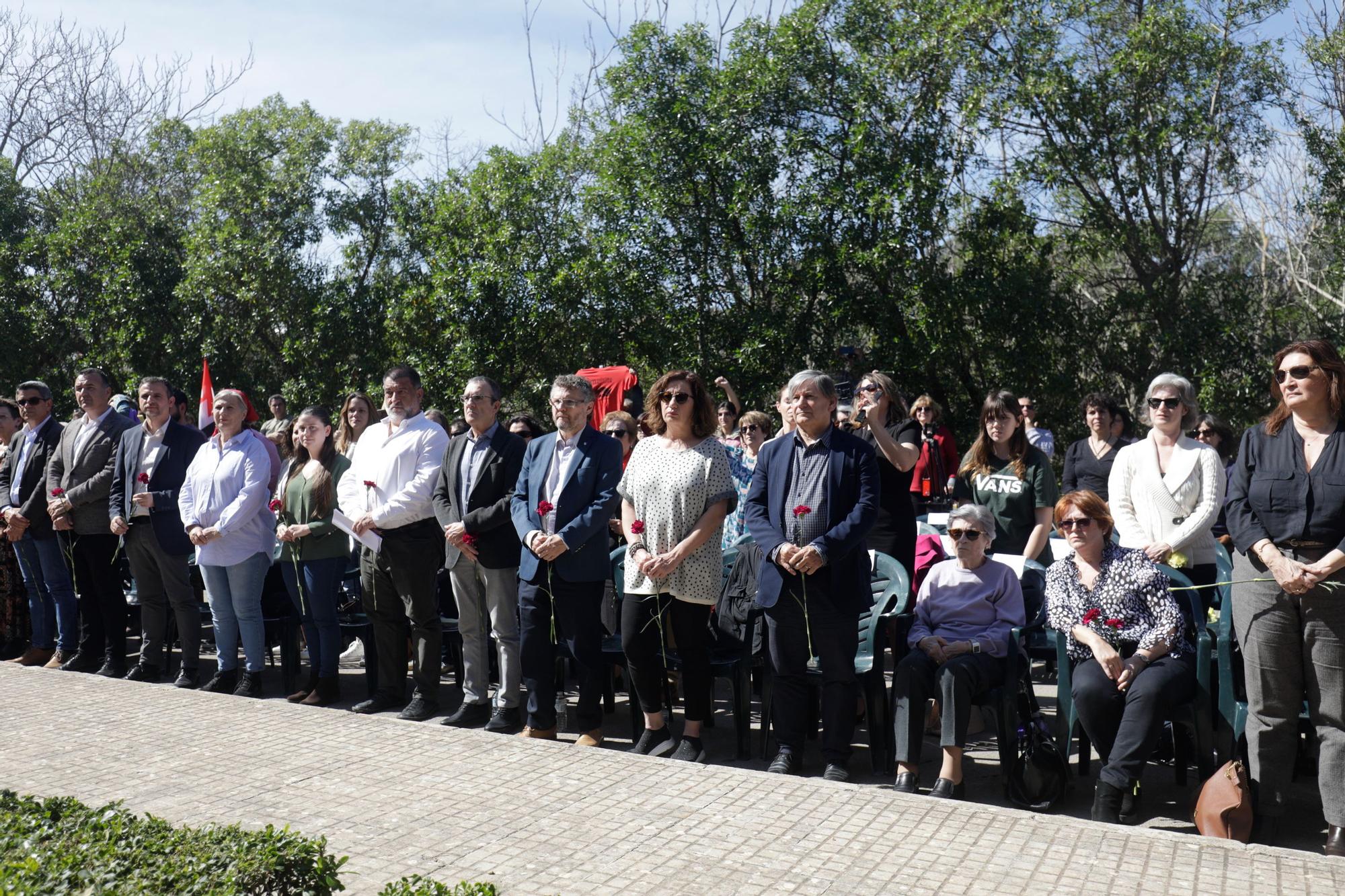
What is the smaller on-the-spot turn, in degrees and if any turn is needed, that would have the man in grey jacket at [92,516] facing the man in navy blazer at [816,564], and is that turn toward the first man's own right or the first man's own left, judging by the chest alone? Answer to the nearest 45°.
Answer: approximately 90° to the first man's own left

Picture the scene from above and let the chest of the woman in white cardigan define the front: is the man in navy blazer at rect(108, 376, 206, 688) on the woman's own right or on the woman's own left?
on the woman's own right

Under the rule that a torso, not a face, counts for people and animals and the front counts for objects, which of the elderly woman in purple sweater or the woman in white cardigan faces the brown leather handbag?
the woman in white cardigan

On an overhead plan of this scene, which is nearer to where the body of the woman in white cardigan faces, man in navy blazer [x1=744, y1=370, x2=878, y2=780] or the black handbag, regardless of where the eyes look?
the black handbag

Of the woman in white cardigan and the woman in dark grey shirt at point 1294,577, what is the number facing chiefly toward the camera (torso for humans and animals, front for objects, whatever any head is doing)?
2

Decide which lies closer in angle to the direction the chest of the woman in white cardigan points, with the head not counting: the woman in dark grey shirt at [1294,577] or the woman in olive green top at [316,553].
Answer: the woman in dark grey shirt

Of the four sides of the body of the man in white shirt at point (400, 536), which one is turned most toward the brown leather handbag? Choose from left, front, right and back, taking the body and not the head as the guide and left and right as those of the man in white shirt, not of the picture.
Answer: left

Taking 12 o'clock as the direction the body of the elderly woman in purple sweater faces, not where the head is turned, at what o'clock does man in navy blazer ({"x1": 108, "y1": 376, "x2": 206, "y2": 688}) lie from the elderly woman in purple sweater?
The man in navy blazer is roughly at 2 o'clock from the elderly woman in purple sweater.

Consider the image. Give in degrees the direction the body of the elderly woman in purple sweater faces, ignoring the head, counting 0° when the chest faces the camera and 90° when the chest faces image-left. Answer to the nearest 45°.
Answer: approximately 45°

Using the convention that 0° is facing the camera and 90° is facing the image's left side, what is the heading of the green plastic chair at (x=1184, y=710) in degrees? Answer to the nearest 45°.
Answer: approximately 0°
